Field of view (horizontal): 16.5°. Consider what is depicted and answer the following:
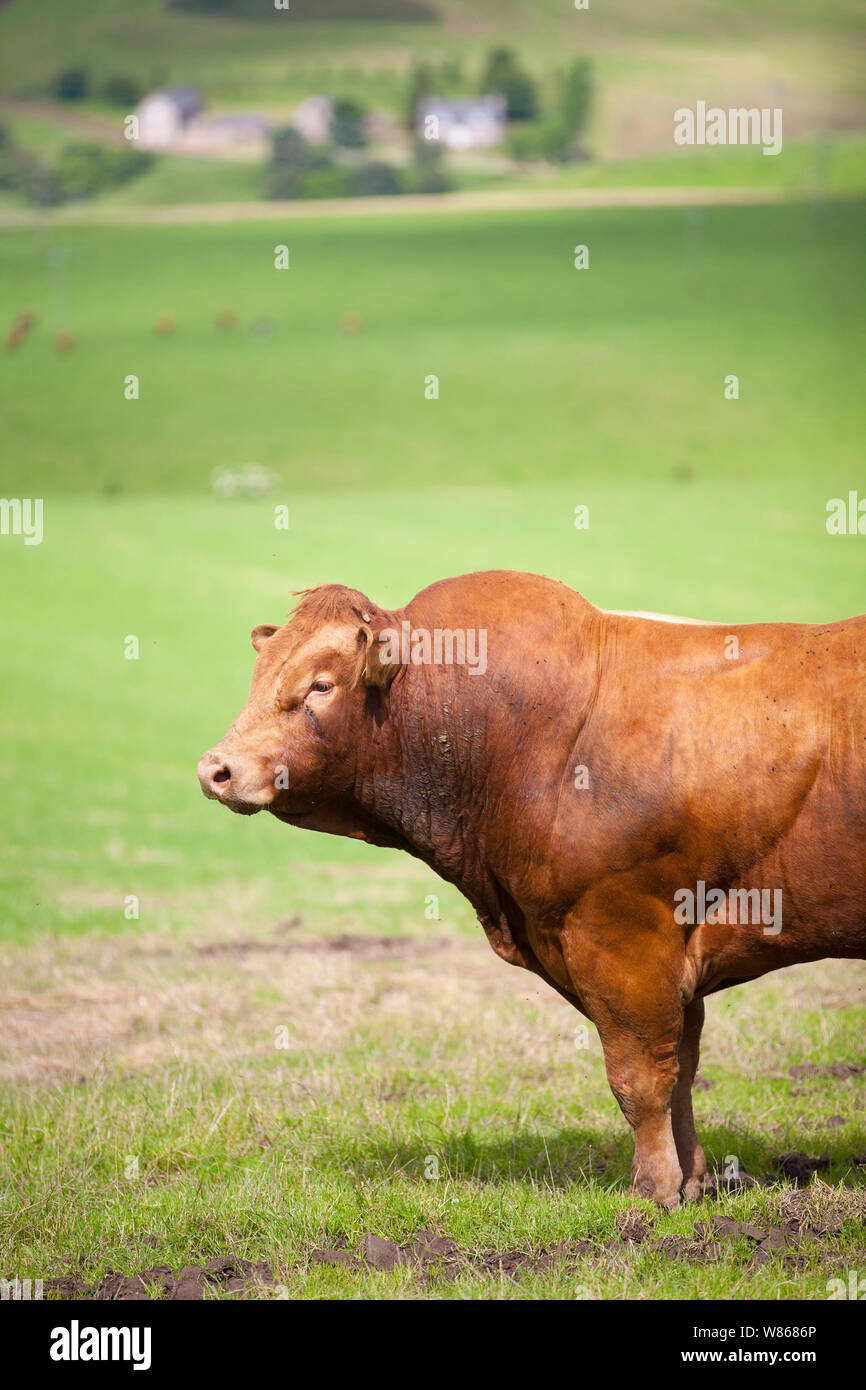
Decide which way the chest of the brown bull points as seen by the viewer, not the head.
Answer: to the viewer's left

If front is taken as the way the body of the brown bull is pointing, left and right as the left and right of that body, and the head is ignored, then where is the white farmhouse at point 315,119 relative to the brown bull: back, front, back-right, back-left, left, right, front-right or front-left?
right

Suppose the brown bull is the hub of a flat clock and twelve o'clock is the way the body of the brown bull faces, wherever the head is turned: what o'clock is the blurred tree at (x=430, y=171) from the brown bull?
The blurred tree is roughly at 3 o'clock from the brown bull.

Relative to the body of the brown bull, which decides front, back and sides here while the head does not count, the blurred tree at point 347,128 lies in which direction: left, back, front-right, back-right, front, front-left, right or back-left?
right

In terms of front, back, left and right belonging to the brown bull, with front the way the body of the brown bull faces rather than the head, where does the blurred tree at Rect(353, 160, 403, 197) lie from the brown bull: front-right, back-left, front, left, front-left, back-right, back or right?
right

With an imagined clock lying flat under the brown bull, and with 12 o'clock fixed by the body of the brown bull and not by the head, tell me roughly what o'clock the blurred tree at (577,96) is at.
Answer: The blurred tree is roughly at 3 o'clock from the brown bull.

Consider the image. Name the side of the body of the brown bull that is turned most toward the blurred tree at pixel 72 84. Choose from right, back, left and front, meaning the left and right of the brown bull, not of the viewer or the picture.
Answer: right

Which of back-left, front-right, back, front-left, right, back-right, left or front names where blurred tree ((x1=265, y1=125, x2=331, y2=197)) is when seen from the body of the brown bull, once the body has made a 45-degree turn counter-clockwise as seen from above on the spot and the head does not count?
back-right

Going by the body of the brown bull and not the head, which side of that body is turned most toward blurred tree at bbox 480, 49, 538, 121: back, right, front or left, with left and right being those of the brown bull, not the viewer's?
right
